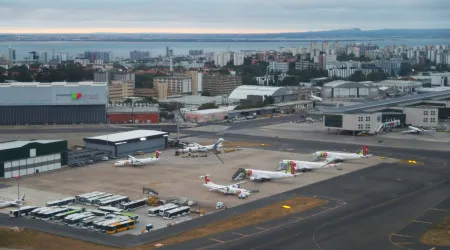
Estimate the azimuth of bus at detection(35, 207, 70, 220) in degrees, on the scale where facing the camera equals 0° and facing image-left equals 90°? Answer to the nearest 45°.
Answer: approximately 45°

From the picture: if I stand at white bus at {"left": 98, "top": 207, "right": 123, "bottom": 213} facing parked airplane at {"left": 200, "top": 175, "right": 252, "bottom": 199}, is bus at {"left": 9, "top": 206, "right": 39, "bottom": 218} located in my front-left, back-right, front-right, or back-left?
back-left

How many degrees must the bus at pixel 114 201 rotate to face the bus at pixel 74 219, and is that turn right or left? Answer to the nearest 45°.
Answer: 0° — it already faces it

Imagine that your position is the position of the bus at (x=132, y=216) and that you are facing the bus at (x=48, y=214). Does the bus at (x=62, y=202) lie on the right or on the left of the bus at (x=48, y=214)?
right

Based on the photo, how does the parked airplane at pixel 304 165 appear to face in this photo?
to the viewer's left

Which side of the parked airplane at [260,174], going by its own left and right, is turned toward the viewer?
left

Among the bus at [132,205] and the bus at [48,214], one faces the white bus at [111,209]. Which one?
the bus at [132,205]

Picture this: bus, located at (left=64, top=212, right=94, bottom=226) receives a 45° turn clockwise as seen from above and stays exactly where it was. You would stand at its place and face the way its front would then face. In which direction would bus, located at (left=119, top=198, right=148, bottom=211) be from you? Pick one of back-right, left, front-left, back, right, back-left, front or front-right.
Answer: back-right

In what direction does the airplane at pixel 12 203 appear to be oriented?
to the viewer's left

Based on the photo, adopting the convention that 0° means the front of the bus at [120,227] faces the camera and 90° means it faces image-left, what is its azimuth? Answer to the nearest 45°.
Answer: approximately 45°

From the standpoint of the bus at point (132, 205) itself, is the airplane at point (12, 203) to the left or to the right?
on its right
